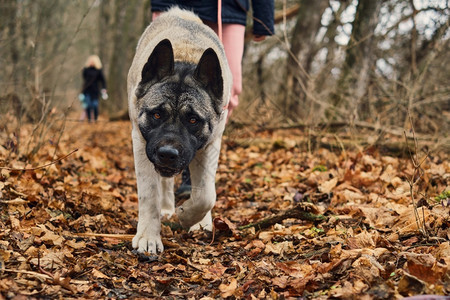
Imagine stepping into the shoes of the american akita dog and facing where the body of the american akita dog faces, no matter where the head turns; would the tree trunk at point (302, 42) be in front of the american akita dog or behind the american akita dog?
behind

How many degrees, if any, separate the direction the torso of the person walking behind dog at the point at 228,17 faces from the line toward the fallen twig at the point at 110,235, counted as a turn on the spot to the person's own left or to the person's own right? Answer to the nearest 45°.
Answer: approximately 45° to the person's own right

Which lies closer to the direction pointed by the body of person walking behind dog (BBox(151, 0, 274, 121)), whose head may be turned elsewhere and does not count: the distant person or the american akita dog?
the american akita dog
